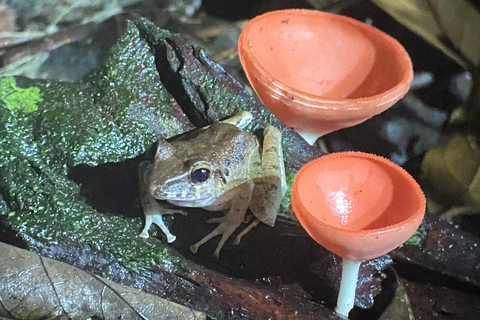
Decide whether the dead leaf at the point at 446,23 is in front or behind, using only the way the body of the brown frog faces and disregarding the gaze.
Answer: behind

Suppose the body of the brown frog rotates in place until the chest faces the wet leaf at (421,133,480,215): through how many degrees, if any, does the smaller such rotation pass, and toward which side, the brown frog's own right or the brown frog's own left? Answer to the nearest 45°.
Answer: approximately 135° to the brown frog's own left

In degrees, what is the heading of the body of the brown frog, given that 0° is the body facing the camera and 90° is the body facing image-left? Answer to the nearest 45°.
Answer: approximately 45°
